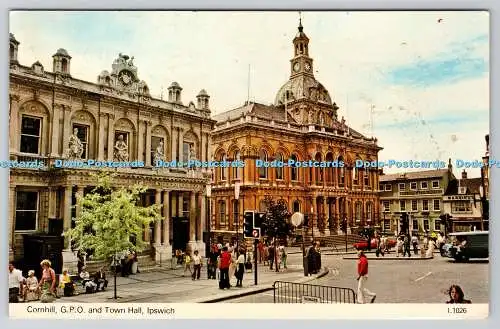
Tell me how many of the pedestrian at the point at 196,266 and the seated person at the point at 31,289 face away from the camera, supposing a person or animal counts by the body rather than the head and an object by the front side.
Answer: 0

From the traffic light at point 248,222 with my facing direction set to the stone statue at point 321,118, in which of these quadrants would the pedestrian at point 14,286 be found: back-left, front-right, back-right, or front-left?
back-left

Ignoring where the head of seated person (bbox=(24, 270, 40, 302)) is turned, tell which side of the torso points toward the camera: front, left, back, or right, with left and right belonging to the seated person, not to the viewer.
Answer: front

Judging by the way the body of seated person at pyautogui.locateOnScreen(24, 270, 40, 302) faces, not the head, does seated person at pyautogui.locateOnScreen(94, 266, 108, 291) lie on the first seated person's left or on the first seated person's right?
on the first seated person's left

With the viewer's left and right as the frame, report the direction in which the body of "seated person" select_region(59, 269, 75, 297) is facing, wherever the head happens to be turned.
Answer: facing the viewer and to the right of the viewer

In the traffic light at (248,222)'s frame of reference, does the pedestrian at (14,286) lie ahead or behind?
ahead
